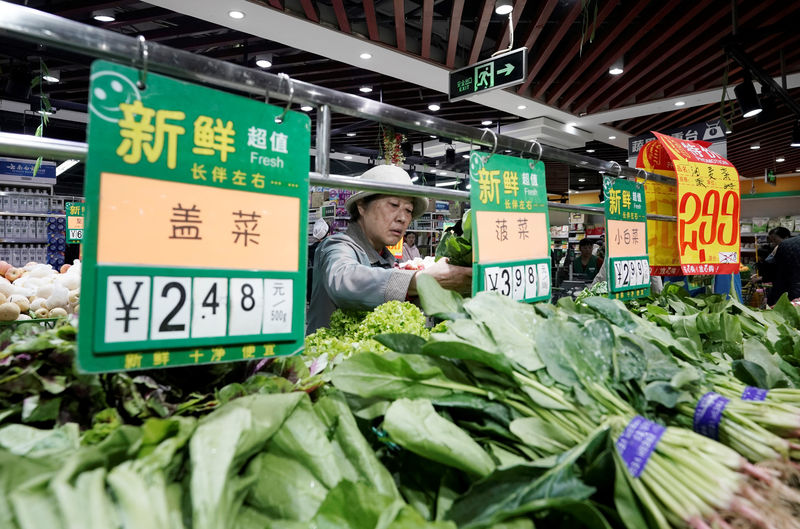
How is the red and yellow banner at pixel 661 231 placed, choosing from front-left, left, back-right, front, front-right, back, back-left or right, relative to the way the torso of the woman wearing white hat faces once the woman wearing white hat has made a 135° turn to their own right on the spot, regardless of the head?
back

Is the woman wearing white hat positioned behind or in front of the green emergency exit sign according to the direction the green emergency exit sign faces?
in front

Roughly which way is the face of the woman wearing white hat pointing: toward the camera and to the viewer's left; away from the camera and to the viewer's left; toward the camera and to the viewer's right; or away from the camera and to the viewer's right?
toward the camera and to the viewer's right

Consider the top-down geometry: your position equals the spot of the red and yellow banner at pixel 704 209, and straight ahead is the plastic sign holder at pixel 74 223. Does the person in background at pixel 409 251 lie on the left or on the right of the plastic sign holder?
right

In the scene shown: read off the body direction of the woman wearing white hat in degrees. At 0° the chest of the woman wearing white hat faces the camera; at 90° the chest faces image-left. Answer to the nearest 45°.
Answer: approximately 315°

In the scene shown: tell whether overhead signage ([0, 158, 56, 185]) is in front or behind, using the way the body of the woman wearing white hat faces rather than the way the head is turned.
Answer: behind

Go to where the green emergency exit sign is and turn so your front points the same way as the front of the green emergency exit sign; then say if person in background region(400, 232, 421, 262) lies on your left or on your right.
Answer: on your right

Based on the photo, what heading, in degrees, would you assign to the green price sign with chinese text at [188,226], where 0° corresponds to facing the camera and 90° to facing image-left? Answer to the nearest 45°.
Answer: approximately 315°
